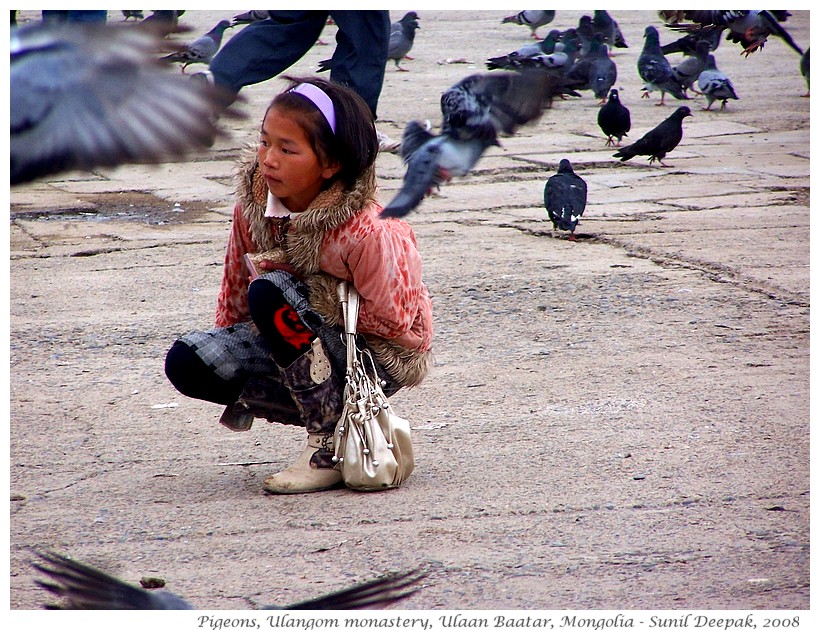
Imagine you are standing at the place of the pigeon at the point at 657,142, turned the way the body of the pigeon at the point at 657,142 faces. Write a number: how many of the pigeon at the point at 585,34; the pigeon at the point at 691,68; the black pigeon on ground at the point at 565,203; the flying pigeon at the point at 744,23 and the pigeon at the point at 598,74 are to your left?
4

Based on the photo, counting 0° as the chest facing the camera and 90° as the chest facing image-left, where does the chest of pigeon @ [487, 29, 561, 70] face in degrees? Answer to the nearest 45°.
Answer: approximately 270°

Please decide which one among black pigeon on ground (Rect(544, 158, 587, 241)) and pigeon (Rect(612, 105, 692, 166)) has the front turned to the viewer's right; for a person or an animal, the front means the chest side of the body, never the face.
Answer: the pigeon

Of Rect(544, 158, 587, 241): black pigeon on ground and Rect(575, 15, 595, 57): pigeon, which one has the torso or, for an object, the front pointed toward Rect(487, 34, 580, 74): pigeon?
the black pigeon on ground

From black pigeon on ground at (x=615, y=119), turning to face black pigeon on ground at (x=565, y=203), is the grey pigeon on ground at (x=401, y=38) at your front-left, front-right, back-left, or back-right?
back-right

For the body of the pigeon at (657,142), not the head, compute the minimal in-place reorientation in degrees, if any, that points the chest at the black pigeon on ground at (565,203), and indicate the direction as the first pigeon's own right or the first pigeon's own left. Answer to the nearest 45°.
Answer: approximately 90° to the first pigeon's own right

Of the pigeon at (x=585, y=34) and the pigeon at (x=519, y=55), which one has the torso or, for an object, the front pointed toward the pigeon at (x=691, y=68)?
the pigeon at (x=519, y=55)

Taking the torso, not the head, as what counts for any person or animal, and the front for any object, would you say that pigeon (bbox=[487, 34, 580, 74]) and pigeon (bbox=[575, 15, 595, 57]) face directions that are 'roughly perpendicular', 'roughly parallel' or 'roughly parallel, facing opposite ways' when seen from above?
roughly perpendicular

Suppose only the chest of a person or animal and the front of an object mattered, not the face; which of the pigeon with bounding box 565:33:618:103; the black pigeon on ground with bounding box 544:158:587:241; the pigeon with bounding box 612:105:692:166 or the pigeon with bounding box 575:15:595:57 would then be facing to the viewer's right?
the pigeon with bounding box 612:105:692:166
